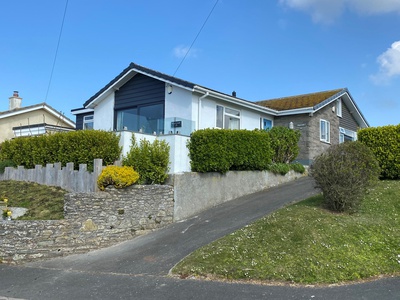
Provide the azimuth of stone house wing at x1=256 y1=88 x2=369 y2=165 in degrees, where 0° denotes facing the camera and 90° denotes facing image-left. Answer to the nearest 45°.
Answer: approximately 315°

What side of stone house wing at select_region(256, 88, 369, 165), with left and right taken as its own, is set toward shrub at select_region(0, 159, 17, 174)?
right

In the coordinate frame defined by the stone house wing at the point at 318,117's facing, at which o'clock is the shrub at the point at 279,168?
The shrub is roughly at 2 o'clock from the stone house wing.

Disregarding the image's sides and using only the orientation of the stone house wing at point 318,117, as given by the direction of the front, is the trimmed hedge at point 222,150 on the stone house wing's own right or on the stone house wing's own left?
on the stone house wing's own right

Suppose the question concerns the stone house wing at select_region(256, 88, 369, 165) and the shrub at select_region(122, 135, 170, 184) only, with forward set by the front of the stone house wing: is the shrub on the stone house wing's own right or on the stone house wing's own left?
on the stone house wing's own right

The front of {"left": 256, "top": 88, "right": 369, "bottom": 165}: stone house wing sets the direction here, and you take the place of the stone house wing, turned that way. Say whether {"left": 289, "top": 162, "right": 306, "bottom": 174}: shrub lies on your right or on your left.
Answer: on your right

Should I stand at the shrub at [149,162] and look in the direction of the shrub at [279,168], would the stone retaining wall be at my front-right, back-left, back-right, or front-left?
back-right

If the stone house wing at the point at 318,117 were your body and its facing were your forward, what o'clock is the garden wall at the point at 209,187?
The garden wall is roughly at 2 o'clock from the stone house wing.

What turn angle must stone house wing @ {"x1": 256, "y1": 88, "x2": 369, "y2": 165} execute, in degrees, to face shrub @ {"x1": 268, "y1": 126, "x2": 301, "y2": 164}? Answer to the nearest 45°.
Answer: approximately 45° to its right

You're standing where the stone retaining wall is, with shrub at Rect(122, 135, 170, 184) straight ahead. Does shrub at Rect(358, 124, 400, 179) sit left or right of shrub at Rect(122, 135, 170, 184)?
right

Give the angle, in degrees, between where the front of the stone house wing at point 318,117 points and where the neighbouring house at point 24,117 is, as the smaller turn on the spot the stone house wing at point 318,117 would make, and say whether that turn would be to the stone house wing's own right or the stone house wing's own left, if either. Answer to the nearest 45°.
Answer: approximately 135° to the stone house wing's own right

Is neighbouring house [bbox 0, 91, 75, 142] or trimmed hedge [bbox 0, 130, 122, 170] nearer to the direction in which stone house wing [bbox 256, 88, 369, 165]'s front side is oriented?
the trimmed hedge

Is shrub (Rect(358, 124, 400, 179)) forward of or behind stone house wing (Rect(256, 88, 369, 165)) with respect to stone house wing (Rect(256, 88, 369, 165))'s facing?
forward

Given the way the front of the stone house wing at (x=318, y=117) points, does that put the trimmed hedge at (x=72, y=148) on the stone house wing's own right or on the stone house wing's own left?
on the stone house wing's own right
